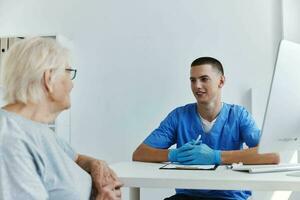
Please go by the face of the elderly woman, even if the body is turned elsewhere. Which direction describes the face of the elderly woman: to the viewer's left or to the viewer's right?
to the viewer's right

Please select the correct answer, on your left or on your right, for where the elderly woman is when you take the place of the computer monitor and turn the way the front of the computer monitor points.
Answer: on your left

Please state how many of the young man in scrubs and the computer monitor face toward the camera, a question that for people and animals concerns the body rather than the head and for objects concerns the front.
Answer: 1

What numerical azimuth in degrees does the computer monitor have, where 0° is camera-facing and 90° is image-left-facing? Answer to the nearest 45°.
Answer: approximately 135°
